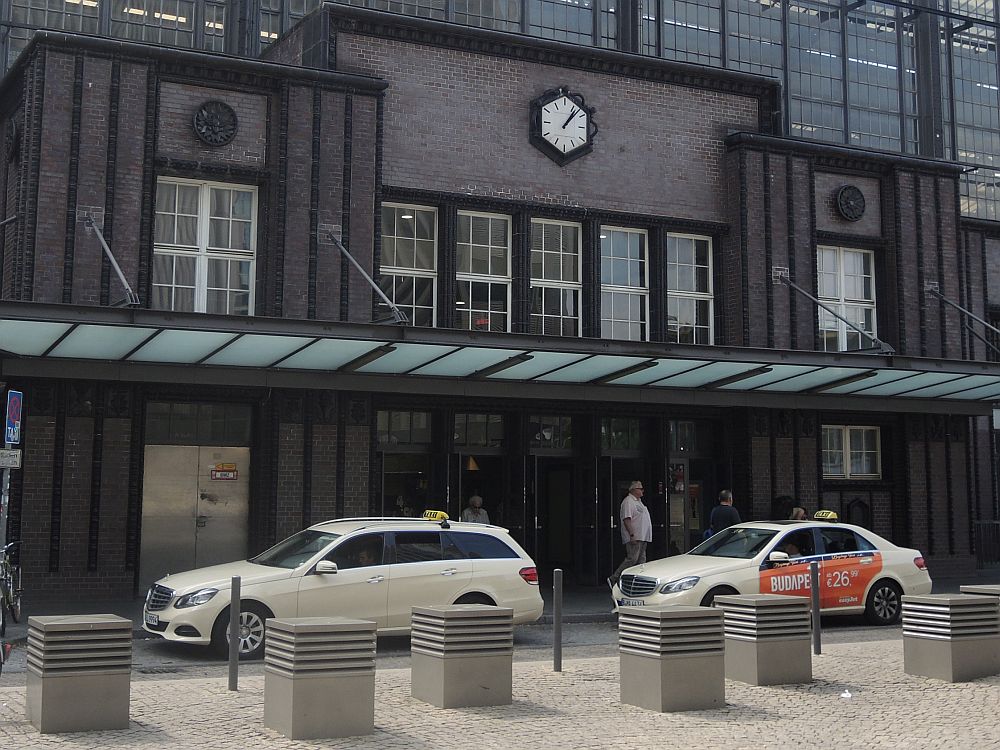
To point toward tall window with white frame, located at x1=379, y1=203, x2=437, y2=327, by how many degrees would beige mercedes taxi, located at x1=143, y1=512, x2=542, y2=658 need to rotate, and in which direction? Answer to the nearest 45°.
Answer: approximately 135° to its right

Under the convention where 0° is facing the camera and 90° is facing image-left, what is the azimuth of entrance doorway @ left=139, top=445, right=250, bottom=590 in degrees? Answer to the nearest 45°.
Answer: approximately 0°

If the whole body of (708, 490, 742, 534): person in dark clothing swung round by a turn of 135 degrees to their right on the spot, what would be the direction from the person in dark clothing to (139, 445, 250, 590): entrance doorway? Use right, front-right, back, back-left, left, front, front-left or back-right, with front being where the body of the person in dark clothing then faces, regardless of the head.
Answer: back-right

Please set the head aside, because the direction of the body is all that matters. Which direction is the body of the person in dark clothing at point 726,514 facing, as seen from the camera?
away from the camera

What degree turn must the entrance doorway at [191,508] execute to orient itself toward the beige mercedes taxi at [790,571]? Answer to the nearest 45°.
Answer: approximately 45° to its left

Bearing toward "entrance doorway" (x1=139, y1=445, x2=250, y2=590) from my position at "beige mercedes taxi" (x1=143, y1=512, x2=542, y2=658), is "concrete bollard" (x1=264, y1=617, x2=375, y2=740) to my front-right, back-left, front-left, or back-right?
back-left

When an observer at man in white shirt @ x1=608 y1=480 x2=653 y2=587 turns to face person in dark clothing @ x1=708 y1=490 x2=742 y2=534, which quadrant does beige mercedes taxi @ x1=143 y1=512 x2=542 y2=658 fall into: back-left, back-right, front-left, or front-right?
back-right

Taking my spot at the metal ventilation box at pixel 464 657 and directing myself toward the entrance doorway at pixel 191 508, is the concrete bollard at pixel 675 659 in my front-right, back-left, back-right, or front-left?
back-right

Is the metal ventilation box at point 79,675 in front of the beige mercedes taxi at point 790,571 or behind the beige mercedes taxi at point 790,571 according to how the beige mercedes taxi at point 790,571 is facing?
in front

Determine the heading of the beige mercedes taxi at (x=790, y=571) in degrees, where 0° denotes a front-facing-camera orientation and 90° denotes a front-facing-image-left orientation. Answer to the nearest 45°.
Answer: approximately 45°

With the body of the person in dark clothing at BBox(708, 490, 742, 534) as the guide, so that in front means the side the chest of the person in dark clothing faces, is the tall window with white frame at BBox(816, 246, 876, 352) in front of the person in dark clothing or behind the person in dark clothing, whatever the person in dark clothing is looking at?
in front

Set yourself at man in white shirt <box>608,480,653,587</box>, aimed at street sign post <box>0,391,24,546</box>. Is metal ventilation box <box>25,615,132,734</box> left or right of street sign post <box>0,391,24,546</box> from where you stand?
left

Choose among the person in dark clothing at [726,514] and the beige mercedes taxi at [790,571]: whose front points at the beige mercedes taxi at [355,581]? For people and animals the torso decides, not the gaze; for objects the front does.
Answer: the beige mercedes taxi at [790,571]

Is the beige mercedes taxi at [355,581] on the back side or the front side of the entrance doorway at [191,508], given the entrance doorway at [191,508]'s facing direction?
on the front side

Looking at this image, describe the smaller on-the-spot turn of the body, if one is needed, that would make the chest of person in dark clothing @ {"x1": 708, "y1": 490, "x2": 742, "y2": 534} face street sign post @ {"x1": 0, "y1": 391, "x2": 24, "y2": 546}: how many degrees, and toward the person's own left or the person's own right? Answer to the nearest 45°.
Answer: approximately 135° to the person's own left

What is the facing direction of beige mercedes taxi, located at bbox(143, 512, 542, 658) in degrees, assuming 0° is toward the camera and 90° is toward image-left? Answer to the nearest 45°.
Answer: approximately 45°

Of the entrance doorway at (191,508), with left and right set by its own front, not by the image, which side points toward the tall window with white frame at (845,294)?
left
